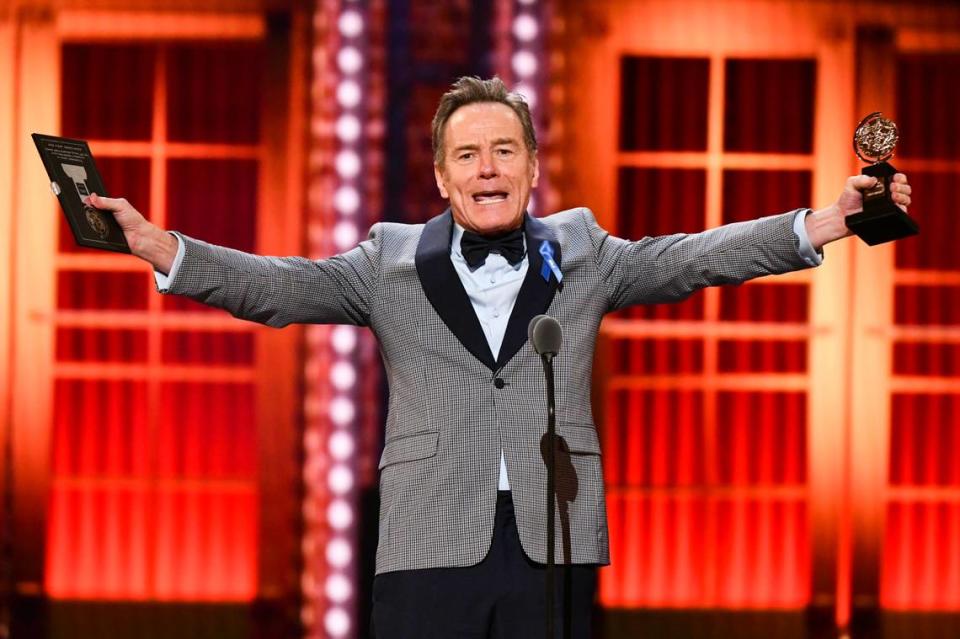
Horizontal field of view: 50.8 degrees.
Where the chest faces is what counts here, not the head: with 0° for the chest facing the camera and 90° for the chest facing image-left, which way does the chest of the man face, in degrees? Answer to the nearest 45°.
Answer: approximately 0°
